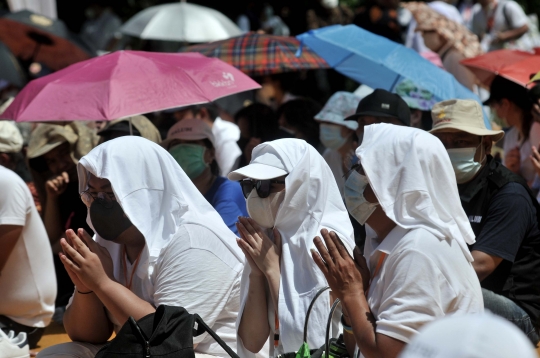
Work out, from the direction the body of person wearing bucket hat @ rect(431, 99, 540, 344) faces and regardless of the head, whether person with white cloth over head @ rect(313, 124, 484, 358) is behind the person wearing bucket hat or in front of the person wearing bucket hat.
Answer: in front

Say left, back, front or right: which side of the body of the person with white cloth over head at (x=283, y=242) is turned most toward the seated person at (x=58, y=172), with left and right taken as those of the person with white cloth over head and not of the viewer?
right

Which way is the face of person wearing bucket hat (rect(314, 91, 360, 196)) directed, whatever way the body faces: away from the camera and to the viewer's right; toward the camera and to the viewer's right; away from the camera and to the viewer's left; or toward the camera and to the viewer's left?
toward the camera and to the viewer's left

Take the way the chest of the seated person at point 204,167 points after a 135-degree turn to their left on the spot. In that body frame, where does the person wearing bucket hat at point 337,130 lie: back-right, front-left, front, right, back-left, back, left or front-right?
front-left

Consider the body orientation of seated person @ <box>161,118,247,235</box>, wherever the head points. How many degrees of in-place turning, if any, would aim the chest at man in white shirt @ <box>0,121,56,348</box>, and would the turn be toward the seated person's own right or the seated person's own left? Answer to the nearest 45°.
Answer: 0° — they already face them

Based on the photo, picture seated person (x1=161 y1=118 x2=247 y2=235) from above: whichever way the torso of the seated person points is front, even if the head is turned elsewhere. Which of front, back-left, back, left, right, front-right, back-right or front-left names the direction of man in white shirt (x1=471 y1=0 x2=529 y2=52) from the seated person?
back

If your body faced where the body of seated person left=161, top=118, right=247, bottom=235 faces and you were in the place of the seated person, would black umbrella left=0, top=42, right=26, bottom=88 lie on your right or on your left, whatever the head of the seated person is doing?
on your right

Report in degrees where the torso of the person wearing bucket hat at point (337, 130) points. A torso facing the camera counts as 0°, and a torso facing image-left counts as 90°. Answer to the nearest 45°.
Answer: approximately 45°

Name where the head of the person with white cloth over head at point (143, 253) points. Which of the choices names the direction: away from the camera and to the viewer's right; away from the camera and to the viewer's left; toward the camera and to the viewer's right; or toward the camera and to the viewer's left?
toward the camera and to the viewer's left

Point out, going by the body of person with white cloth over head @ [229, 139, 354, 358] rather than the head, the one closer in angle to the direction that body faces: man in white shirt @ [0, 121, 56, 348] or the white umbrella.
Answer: the man in white shirt

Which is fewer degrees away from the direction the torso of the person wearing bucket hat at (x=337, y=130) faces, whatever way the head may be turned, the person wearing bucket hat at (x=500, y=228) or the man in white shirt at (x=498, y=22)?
the person wearing bucket hat

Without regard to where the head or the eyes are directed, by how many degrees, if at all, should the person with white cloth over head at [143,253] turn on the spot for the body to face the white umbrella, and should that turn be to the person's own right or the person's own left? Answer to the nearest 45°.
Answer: approximately 135° to the person's own right
